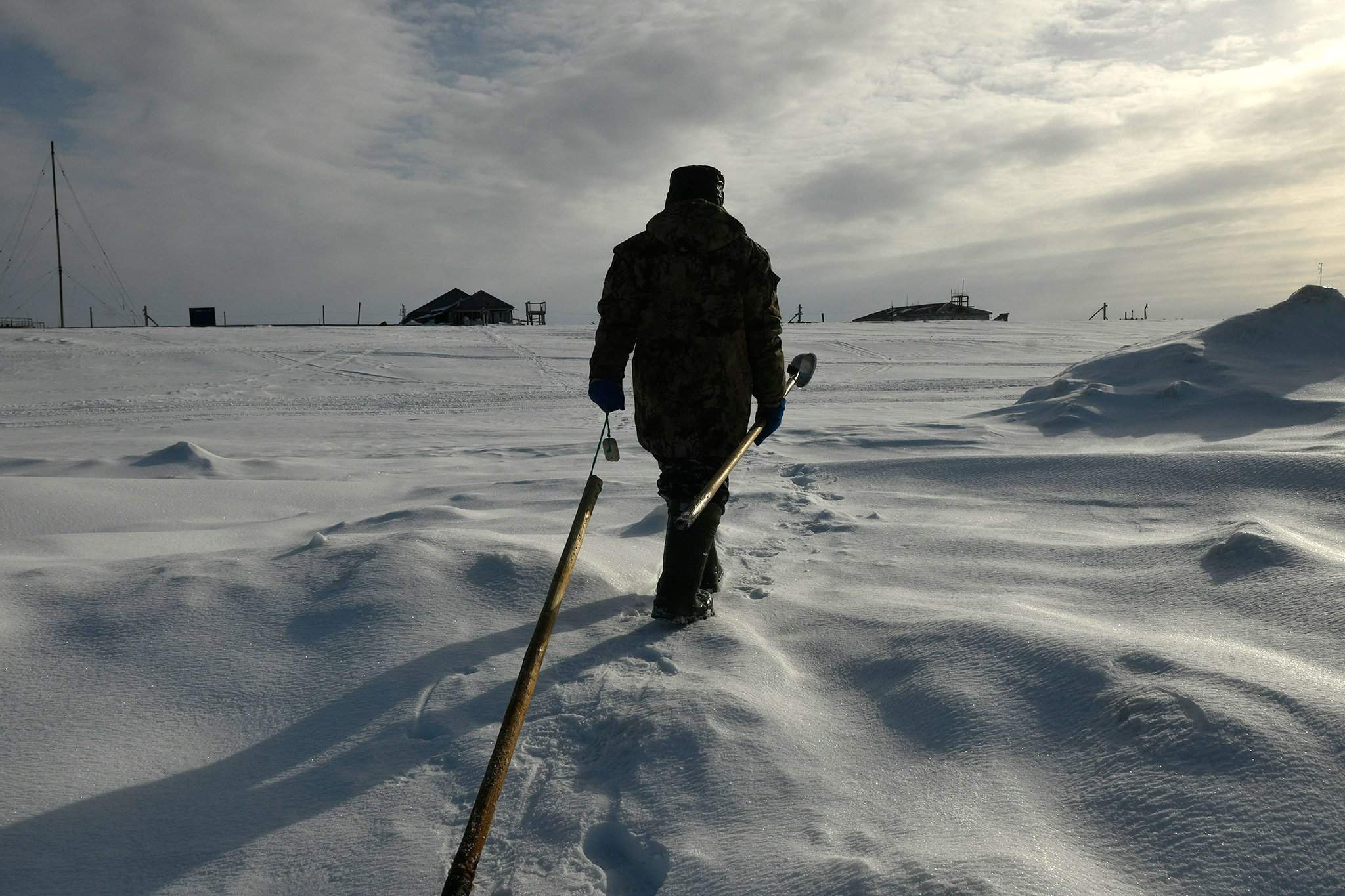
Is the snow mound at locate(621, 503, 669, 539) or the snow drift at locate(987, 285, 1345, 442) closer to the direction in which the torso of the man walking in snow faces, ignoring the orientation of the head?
the snow mound

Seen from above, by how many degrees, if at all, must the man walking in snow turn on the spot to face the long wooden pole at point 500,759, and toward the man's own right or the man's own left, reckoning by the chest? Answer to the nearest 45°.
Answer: approximately 180°

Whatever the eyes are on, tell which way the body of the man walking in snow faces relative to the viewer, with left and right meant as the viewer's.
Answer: facing away from the viewer

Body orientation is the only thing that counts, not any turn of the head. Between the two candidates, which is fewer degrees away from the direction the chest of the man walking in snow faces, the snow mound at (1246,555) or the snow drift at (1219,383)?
the snow drift

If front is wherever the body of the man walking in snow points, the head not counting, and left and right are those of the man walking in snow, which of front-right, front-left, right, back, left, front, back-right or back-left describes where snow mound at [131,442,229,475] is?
front-left

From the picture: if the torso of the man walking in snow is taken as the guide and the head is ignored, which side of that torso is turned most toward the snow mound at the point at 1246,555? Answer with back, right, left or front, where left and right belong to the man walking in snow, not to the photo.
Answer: right

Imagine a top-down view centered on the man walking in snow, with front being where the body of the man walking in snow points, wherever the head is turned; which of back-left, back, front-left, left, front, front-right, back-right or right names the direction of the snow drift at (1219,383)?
front-right

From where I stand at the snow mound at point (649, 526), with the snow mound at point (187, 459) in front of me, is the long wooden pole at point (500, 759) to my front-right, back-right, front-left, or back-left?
back-left

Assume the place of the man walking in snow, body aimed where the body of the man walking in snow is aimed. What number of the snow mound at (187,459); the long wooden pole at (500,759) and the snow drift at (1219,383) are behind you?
1

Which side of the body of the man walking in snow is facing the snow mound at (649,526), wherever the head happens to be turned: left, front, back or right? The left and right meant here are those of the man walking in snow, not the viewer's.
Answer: front

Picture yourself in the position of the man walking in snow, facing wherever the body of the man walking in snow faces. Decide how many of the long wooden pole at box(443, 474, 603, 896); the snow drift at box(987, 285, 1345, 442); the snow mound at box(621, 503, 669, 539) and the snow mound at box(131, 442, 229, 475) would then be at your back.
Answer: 1
